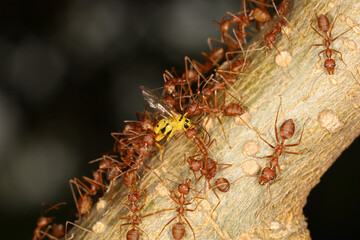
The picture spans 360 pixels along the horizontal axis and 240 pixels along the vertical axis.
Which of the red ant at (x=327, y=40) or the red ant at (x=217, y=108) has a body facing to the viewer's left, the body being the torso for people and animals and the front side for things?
the red ant at (x=217, y=108)

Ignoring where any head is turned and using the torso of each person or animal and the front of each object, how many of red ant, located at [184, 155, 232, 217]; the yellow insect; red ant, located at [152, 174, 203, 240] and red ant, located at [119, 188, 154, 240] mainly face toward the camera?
0

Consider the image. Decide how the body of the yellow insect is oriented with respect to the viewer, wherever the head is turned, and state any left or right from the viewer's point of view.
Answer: facing to the right of the viewer

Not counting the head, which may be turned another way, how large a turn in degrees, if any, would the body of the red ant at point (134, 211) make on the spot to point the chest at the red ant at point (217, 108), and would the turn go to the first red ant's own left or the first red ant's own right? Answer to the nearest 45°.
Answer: approximately 90° to the first red ant's own right

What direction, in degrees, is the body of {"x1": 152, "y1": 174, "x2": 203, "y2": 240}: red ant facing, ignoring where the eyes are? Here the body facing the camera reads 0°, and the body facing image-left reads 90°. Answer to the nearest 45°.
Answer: approximately 180°

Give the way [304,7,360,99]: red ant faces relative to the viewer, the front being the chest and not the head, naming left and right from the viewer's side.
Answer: facing the viewer

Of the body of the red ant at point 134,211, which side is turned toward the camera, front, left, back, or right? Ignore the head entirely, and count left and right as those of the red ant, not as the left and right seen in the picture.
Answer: back

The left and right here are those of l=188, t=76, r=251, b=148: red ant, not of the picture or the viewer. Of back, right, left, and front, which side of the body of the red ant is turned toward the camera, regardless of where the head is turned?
left

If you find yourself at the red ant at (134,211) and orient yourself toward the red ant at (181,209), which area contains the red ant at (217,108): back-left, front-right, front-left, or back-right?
front-left
